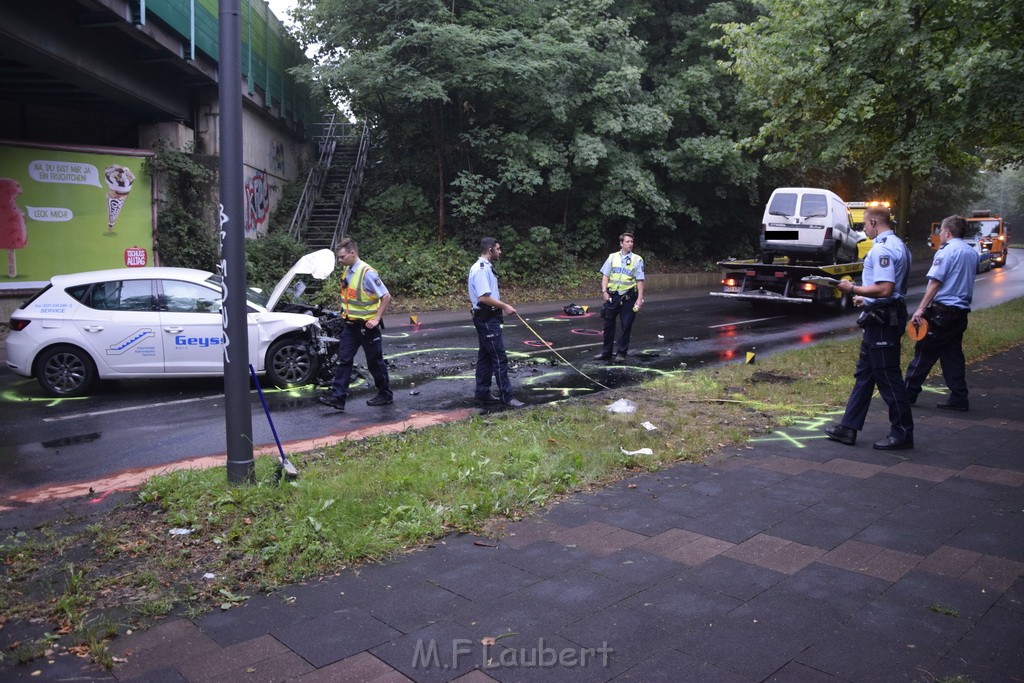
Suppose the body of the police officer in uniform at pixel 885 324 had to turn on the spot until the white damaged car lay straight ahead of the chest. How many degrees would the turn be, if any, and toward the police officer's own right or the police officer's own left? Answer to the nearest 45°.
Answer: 0° — they already face it

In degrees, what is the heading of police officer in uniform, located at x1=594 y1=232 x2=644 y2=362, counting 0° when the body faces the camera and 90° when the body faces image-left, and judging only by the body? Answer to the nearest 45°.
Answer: approximately 0°

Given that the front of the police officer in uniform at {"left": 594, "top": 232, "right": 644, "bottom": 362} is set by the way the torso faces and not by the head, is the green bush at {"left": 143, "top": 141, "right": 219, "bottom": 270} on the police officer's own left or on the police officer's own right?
on the police officer's own right

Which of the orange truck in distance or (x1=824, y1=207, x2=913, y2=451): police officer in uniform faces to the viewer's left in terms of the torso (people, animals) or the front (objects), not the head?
the police officer in uniform

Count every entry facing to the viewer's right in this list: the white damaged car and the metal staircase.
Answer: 1

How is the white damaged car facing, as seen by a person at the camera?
facing to the right of the viewer

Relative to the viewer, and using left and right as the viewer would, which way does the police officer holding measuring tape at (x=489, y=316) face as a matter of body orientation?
facing to the right of the viewer

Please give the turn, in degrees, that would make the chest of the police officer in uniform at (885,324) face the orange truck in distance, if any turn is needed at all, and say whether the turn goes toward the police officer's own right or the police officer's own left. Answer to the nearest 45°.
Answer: approximately 90° to the police officer's own right

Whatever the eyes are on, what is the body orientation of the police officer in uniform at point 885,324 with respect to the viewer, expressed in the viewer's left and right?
facing to the left of the viewer

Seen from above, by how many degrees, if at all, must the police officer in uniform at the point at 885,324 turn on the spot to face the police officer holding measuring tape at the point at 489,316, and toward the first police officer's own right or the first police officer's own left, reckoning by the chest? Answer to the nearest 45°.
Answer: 0° — they already face them

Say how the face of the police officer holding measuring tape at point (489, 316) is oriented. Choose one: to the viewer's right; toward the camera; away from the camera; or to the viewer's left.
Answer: to the viewer's right
